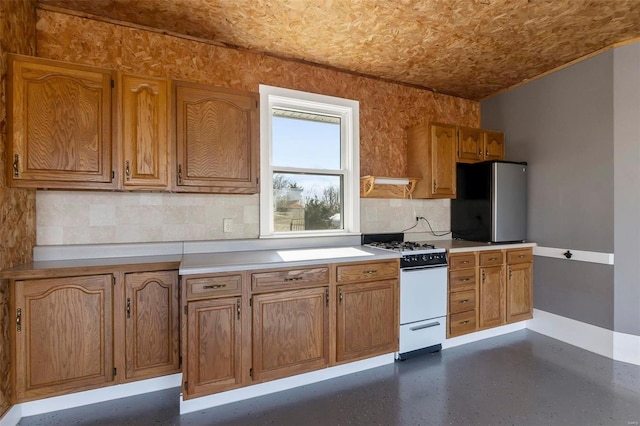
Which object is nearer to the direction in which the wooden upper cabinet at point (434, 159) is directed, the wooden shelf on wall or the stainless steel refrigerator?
the stainless steel refrigerator

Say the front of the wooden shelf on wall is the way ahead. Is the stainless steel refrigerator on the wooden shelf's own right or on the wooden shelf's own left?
on the wooden shelf's own left

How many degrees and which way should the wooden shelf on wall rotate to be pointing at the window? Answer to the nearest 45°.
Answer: approximately 90° to its right

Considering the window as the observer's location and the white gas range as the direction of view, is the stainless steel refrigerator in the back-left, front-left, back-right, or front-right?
front-left

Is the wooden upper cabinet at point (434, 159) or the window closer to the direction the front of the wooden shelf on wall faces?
the wooden upper cabinet

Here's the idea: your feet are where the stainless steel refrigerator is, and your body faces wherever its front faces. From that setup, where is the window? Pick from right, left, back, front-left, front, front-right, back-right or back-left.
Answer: right

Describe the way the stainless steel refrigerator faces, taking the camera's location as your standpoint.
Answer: facing the viewer and to the right of the viewer

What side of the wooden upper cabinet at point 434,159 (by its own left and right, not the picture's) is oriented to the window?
right

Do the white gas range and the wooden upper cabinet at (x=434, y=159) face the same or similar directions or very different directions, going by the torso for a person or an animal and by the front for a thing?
same or similar directions

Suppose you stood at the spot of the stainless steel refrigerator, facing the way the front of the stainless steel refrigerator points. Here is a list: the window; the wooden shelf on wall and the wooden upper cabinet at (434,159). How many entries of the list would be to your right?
3

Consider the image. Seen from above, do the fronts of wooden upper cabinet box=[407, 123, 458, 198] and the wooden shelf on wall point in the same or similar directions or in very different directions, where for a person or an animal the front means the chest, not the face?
same or similar directions

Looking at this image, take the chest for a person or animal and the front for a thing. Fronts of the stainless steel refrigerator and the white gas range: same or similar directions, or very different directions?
same or similar directions
